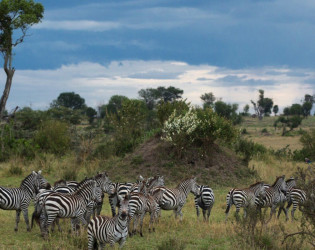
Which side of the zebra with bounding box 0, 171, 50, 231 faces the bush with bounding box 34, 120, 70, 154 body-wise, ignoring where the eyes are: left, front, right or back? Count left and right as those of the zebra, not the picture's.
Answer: left

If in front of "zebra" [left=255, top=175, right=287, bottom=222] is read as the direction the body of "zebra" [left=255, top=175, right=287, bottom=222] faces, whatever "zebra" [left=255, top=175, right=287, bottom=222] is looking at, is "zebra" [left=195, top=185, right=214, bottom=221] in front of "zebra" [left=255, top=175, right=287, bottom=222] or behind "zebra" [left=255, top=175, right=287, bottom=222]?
behind

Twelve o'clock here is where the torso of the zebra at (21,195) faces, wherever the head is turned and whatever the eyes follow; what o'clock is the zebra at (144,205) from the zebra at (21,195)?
the zebra at (144,205) is roughly at 1 o'clock from the zebra at (21,195).

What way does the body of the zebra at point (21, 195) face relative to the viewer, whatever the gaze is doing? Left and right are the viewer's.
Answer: facing to the right of the viewer

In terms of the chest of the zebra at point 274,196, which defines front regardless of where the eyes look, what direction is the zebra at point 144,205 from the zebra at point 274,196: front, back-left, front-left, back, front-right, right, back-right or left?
back-right

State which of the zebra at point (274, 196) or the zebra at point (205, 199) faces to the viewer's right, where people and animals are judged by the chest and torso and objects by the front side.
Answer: the zebra at point (274, 196)
